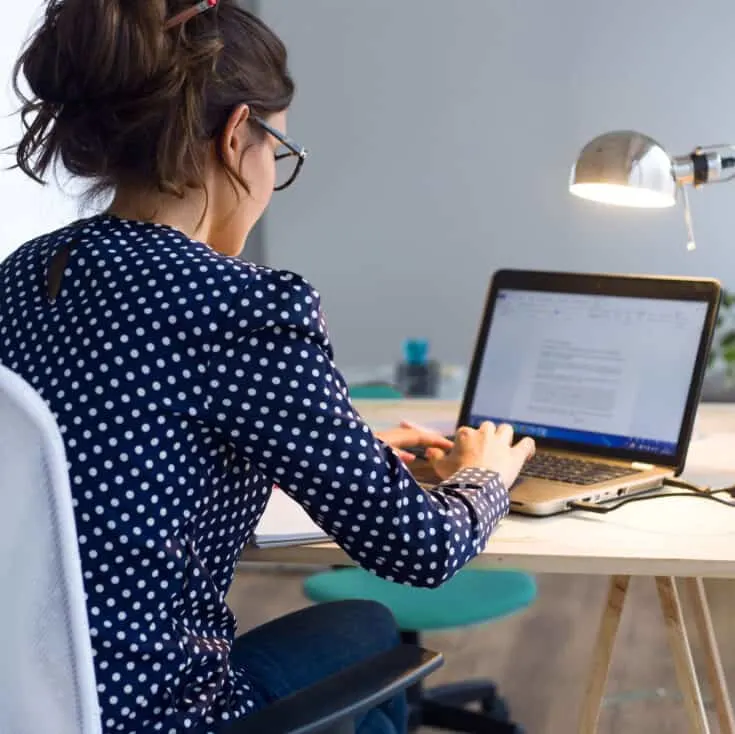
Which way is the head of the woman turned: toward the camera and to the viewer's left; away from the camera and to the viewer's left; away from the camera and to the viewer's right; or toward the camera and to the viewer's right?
away from the camera and to the viewer's right

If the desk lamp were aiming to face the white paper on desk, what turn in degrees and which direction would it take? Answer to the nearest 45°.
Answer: approximately 45° to its left

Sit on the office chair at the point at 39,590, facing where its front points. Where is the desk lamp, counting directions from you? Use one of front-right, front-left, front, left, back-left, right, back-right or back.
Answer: front

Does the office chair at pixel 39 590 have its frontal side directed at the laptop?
yes

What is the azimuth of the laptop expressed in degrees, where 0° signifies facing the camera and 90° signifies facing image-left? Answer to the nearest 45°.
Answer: approximately 45°

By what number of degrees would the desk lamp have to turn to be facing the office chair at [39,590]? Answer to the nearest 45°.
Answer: approximately 45° to its left

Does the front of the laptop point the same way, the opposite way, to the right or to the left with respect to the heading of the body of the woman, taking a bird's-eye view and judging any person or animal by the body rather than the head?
the opposite way

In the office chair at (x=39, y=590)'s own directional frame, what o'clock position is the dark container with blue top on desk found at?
The dark container with blue top on desk is roughly at 11 o'clock from the office chair.

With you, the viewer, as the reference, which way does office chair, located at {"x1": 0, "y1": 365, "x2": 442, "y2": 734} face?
facing away from the viewer and to the right of the viewer

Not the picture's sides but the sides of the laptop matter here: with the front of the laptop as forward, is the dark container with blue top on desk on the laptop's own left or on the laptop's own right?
on the laptop's own right

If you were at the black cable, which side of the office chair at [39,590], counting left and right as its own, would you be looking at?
front

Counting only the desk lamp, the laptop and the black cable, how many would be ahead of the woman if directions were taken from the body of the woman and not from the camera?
3

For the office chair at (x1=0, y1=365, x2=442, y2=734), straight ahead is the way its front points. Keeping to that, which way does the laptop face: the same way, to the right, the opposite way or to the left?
the opposite way

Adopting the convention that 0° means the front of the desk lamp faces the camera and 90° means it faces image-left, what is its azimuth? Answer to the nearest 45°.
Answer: approximately 90°

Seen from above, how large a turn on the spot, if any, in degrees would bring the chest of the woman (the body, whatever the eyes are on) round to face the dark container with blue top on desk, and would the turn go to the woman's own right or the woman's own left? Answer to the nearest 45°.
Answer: approximately 45° to the woman's own left
